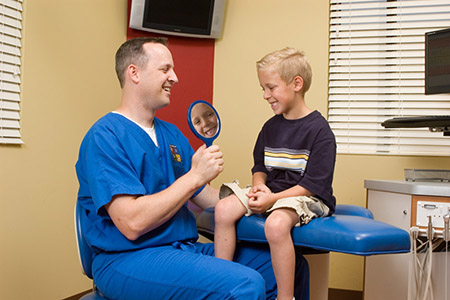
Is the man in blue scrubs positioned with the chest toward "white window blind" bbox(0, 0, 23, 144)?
no

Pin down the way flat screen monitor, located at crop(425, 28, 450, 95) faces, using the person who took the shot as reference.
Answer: facing the viewer and to the left of the viewer

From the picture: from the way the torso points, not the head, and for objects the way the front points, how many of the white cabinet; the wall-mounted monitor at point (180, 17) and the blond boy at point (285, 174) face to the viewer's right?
0

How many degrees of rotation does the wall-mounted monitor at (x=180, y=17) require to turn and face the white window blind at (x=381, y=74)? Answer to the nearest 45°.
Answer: approximately 90° to its left

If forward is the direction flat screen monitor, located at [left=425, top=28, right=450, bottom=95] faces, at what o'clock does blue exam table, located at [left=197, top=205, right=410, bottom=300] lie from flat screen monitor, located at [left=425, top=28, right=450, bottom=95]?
The blue exam table is roughly at 11 o'clock from the flat screen monitor.

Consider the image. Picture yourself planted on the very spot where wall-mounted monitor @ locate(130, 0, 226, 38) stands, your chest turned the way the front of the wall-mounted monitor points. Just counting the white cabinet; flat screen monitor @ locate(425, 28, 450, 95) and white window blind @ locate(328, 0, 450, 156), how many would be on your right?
0

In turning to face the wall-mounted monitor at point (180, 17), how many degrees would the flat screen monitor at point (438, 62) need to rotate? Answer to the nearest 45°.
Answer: approximately 45° to its right

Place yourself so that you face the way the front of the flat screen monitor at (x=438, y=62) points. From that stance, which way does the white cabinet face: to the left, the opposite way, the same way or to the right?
the same way

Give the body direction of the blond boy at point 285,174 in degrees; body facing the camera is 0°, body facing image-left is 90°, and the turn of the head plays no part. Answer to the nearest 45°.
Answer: approximately 45°

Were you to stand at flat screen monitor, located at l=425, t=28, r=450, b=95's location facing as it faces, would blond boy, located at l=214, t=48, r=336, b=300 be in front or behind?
in front

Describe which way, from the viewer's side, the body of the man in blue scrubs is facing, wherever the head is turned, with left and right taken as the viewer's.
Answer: facing the viewer and to the right of the viewer

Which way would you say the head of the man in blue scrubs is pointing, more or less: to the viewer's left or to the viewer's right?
to the viewer's right

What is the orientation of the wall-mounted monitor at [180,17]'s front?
toward the camera
